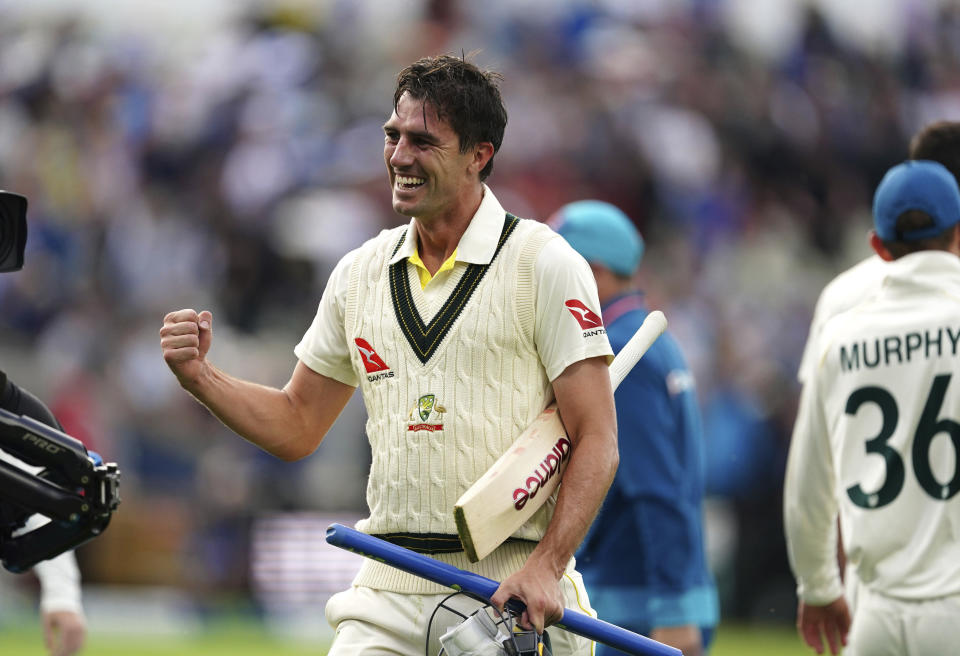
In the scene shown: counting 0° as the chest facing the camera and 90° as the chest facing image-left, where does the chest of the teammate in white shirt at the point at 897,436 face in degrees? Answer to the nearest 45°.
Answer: approximately 180°

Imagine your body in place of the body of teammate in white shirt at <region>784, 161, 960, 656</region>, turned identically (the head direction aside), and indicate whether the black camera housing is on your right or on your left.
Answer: on your left
